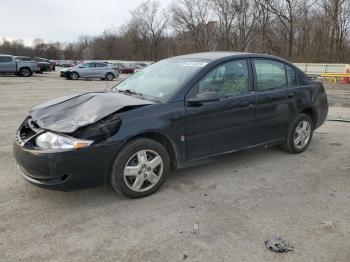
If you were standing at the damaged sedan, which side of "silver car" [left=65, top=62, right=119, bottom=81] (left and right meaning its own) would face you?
left

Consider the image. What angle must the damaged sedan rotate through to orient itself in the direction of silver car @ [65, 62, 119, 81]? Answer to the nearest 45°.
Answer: approximately 135° to its right

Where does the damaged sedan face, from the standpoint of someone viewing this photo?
facing the viewer and to the left of the viewer

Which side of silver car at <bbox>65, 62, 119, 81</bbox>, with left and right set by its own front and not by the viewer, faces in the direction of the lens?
left

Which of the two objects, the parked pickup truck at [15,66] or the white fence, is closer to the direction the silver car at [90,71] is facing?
the parked pickup truck

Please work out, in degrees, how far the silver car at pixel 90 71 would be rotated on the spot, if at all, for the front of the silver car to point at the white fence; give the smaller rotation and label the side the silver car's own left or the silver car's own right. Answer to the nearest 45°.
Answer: approximately 180°

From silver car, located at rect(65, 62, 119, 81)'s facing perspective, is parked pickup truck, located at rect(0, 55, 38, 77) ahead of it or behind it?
ahead
